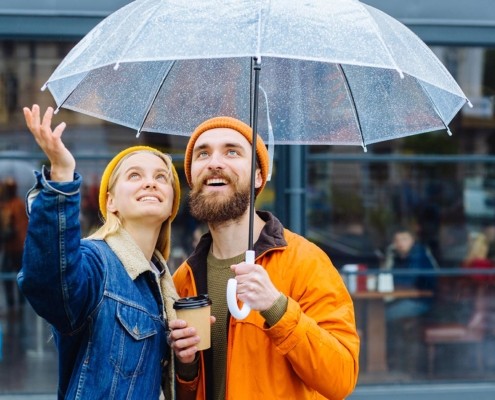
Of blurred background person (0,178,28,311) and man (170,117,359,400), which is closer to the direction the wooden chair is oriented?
the blurred background person

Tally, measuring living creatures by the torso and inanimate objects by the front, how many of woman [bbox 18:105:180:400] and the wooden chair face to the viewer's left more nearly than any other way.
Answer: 1

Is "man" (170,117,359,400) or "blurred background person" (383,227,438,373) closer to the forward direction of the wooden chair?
the blurred background person

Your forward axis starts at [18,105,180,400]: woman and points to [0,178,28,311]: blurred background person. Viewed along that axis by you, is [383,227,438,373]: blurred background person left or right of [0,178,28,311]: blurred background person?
right

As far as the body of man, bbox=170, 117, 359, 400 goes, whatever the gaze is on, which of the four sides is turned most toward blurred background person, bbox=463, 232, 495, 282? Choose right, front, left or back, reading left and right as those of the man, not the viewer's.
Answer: back

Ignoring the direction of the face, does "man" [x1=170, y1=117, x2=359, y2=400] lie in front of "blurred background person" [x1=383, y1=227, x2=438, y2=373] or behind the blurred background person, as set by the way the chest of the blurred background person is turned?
in front

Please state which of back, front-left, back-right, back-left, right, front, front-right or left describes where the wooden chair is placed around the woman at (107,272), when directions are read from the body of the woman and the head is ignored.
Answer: left

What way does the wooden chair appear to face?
to the viewer's left

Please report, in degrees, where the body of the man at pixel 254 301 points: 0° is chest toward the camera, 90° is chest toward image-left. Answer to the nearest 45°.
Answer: approximately 45°

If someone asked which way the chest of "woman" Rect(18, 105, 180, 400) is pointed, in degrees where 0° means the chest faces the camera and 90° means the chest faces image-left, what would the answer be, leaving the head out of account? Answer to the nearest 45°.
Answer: approximately 315°

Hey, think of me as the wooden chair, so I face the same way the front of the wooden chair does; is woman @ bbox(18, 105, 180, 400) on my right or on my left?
on my left

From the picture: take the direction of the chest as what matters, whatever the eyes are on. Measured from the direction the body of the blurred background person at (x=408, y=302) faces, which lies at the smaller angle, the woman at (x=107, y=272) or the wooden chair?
the woman

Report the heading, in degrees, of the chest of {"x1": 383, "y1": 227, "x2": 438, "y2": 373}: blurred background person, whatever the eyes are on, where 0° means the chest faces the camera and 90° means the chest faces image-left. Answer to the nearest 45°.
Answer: approximately 45°

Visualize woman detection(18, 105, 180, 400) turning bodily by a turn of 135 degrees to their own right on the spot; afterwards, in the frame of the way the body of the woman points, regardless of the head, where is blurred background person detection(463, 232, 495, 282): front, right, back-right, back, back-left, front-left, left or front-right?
back-right

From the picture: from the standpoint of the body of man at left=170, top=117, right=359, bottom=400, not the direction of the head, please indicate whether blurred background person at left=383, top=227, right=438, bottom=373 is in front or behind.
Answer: behind
